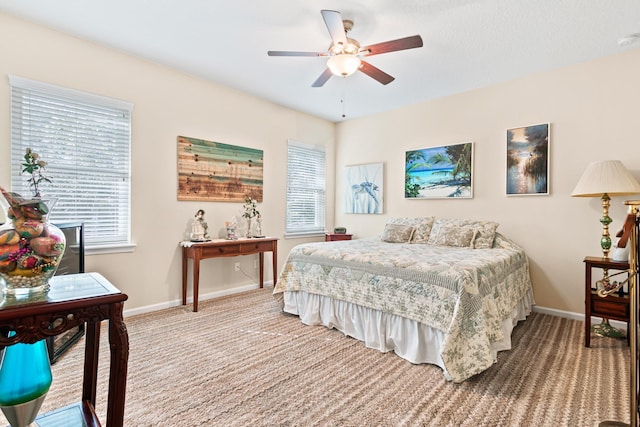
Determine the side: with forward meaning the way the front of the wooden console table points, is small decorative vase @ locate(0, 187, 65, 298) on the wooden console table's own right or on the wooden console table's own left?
on the wooden console table's own right

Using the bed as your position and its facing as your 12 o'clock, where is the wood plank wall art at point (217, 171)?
The wood plank wall art is roughly at 2 o'clock from the bed.

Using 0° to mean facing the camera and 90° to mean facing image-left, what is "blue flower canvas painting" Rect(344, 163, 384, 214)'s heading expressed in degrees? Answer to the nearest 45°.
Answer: approximately 45°

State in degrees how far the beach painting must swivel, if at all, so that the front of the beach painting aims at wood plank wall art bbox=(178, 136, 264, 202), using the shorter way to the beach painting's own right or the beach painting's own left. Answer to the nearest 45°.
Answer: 0° — it already faces it

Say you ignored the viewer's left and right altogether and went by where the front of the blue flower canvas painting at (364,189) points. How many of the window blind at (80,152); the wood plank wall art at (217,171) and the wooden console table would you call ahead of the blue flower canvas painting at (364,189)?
3

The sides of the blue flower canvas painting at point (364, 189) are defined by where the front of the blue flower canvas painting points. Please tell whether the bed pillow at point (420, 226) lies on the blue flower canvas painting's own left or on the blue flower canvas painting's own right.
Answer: on the blue flower canvas painting's own left

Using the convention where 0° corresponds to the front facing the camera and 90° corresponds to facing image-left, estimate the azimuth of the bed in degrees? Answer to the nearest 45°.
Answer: approximately 45°

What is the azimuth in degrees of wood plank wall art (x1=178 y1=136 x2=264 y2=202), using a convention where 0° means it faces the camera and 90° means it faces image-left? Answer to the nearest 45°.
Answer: approximately 315°
